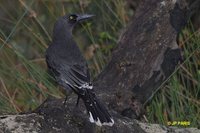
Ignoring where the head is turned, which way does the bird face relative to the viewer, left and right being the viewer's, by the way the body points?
facing away from the viewer and to the left of the viewer
